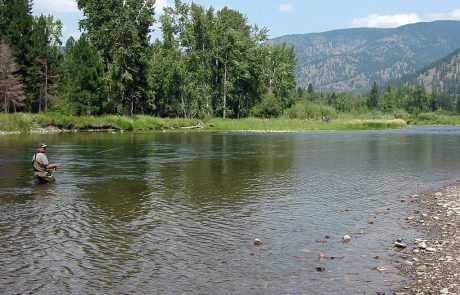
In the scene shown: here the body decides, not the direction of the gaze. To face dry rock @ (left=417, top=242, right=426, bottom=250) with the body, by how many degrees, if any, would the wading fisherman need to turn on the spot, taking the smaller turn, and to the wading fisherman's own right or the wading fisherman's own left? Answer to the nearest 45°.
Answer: approximately 45° to the wading fisherman's own right

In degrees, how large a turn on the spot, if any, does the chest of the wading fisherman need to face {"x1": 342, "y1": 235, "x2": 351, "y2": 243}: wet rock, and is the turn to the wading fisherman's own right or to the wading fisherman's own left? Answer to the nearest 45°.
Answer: approximately 45° to the wading fisherman's own right

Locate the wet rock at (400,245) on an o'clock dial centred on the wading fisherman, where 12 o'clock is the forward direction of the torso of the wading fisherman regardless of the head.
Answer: The wet rock is roughly at 2 o'clock from the wading fisherman.

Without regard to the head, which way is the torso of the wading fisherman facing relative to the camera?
to the viewer's right
